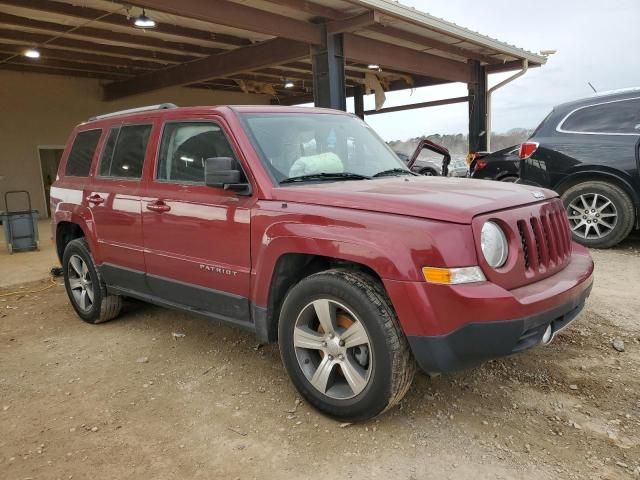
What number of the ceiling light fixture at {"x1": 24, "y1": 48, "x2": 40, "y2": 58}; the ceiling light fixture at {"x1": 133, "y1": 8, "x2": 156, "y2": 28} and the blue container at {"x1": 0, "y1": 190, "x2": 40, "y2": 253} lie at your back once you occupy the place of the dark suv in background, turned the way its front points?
3

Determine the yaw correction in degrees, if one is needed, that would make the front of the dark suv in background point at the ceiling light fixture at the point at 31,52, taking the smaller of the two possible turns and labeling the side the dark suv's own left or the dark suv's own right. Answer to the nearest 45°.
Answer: approximately 180°

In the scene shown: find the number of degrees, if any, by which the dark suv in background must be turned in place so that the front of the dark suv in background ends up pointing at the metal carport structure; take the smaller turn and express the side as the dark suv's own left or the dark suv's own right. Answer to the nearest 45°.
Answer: approximately 180°

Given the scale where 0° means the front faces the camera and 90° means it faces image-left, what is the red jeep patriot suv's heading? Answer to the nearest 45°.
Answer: approximately 315°

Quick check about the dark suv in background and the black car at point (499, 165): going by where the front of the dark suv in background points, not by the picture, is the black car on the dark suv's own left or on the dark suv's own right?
on the dark suv's own left

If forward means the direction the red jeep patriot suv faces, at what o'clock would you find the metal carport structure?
The metal carport structure is roughly at 7 o'clock from the red jeep patriot suv.

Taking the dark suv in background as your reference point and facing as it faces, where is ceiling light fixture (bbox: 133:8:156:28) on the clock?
The ceiling light fixture is roughly at 6 o'clock from the dark suv in background.

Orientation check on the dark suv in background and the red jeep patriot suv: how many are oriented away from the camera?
0

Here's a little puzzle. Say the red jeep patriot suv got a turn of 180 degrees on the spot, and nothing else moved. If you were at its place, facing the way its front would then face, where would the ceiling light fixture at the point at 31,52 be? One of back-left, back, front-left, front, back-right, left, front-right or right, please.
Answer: front

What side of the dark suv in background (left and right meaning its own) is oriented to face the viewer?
right

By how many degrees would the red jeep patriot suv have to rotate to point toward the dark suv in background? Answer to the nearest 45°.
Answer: approximately 90° to its left
